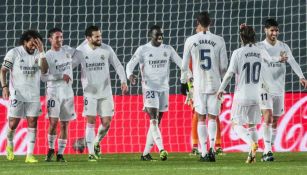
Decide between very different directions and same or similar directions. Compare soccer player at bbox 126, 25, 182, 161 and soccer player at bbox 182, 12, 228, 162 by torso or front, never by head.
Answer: very different directions

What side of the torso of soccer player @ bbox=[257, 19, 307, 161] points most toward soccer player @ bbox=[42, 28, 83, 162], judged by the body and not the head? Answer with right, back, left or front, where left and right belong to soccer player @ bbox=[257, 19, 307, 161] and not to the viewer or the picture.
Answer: right

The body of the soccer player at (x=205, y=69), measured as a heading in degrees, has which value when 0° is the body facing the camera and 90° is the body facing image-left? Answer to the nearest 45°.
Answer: approximately 180°

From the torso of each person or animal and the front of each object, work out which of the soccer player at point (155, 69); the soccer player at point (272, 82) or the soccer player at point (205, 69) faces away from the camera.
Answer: the soccer player at point (205, 69)

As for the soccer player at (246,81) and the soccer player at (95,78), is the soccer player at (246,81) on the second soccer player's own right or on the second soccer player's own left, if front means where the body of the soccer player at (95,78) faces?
on the second soccer player's own left

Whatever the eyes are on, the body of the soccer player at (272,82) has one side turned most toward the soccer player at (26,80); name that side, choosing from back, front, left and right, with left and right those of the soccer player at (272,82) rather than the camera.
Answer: right

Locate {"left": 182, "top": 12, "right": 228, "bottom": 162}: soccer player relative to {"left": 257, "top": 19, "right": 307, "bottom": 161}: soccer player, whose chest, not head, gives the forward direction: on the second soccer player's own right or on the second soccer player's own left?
on the second soccer player's own right
